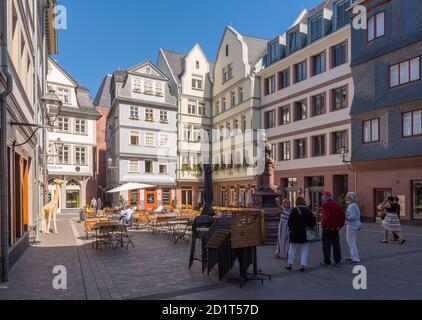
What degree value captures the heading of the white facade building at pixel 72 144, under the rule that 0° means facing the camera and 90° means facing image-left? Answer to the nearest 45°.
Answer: approximately 0°

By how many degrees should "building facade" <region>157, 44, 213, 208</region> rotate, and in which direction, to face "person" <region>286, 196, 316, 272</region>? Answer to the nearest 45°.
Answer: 0° — it already faces them
